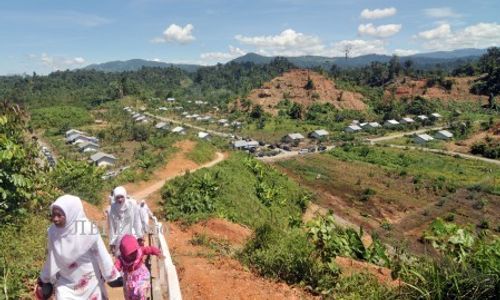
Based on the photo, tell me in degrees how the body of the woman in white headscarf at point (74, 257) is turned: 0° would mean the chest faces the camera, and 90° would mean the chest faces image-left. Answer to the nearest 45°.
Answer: approximately 45°

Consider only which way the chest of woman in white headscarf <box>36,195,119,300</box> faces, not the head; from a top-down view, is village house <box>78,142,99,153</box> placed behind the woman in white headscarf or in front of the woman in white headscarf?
behind

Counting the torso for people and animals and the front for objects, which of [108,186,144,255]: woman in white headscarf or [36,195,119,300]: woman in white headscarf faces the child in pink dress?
[108,186,144,255]: woman in white headscarf

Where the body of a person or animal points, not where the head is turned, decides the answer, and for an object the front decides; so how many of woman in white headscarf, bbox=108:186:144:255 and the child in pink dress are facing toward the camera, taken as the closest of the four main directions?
2

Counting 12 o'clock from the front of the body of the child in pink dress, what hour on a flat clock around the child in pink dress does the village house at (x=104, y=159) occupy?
The village house is roughly at 6 o'clock from the child in pink dress.

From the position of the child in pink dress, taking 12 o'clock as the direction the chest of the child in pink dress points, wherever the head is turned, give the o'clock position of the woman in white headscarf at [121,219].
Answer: The woman in white headscarf is roughly at 6 o'clock from the child in pink dress.
